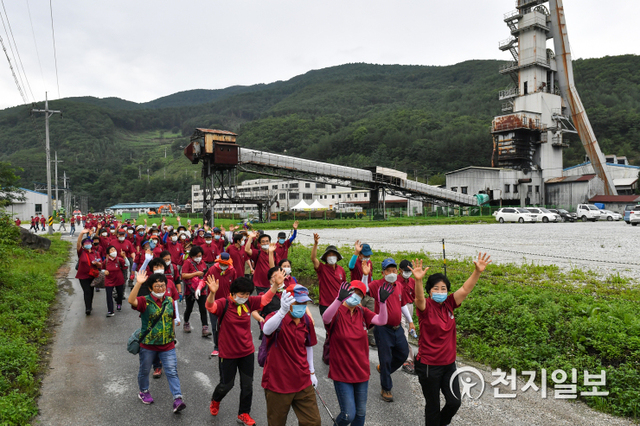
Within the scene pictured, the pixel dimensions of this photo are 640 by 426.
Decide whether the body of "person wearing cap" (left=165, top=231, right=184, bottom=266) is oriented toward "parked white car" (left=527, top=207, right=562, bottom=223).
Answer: no

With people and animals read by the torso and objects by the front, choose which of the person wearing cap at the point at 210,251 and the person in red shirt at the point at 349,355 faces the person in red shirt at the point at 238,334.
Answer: the person wearing cap

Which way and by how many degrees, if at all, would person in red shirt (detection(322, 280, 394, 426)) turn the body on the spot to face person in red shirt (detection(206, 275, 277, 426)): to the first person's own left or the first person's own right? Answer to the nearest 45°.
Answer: approximately 135° to the first person's own right

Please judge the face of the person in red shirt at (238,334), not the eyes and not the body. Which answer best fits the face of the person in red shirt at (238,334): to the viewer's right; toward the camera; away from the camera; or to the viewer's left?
toward the camera

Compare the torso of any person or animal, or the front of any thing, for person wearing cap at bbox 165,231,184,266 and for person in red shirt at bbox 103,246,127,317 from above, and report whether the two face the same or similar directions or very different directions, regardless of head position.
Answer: same or similar directions

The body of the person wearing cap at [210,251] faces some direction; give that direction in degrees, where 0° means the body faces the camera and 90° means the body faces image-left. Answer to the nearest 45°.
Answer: approximately 0°

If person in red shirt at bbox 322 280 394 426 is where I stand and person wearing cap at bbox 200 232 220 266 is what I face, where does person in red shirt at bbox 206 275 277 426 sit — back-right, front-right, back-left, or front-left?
front-left

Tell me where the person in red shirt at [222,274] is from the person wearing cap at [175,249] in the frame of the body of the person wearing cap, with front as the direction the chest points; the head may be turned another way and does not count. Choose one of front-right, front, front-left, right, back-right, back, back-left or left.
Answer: front

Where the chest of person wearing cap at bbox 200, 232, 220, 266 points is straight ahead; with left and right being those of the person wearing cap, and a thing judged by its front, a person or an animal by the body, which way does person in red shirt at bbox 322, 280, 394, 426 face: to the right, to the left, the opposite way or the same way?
the same way

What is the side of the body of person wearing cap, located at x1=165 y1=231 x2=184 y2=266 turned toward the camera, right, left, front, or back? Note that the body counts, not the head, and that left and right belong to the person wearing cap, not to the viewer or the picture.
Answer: front

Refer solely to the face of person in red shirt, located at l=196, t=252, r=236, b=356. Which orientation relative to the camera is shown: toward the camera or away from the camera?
toward the camera

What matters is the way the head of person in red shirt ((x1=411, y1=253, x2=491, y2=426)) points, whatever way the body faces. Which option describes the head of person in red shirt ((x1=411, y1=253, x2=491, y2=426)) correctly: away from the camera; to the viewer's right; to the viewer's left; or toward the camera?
toward the camera

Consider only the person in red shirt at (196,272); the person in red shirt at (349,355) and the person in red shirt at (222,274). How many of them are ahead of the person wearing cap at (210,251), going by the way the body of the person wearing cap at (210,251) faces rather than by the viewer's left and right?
3

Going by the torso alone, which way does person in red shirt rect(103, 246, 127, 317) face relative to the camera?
toward the camera

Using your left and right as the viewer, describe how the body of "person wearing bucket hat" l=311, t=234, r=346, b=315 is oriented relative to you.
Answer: facing the viewer

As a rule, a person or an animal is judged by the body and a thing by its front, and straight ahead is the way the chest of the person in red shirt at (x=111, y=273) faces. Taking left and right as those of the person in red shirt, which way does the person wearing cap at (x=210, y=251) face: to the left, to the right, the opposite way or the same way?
the same way

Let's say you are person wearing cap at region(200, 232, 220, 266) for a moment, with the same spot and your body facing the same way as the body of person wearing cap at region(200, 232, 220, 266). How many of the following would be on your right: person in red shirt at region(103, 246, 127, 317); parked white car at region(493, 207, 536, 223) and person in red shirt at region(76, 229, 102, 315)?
2

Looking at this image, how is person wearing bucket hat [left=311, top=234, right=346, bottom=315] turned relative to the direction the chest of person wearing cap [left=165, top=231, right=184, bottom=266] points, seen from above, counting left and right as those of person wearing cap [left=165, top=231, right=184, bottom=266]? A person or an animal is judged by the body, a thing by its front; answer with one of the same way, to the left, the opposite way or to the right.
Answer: the same way

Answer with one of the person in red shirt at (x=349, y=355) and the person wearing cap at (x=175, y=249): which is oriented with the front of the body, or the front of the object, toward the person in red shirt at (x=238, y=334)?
the person wearing cap

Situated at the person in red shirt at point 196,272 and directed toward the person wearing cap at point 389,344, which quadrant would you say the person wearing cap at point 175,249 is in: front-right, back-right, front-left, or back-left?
back-left

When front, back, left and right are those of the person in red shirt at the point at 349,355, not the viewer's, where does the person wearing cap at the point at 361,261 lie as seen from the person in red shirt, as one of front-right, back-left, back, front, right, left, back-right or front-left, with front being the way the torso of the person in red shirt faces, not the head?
back
